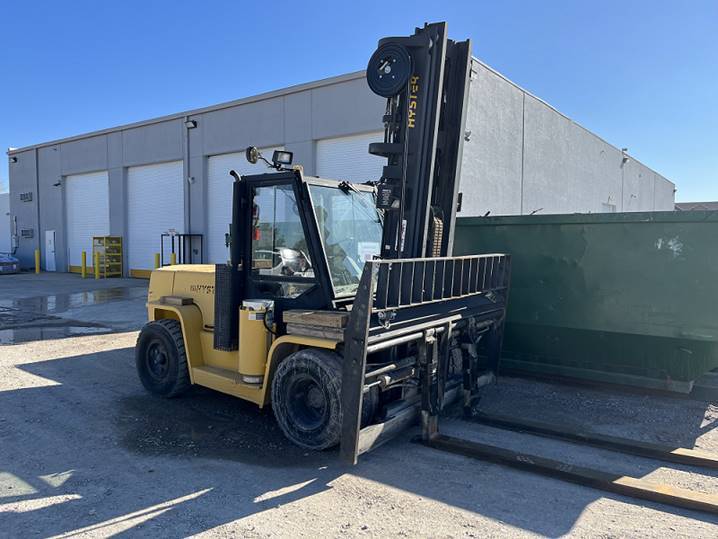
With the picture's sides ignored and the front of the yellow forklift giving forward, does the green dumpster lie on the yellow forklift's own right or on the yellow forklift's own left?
on the yellow forklift's own left

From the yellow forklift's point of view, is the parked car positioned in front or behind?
behind

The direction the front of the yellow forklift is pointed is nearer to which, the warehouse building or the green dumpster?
the green dumpster

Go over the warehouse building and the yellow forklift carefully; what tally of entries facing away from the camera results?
0

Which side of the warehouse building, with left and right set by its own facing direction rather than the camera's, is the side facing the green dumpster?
left

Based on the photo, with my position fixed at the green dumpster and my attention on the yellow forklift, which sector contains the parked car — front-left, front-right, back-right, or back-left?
front-right

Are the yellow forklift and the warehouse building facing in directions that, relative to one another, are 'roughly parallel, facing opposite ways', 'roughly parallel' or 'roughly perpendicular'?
roughly perpendicular

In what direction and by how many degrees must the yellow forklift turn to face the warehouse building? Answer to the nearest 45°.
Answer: approximately 135° to its left

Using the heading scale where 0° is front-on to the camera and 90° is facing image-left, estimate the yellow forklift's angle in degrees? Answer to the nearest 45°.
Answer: approximately 315°

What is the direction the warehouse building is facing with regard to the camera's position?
facing the viewer and to the left of the viewer

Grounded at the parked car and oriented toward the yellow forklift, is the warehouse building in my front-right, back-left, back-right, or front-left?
front-left
